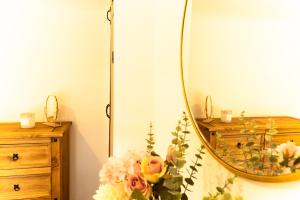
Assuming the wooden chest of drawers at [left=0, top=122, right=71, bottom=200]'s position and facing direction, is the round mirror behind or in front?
in front

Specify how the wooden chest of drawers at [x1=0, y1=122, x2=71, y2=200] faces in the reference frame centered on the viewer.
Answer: facing the viewer

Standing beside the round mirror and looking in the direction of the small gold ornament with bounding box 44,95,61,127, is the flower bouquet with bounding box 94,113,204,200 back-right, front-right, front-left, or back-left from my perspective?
front-left

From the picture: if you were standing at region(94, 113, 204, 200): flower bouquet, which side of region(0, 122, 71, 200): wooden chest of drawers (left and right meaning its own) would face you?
front
